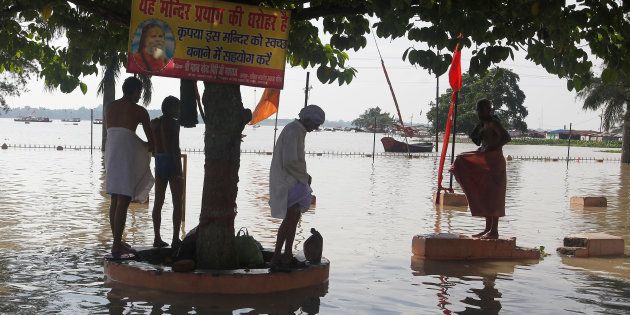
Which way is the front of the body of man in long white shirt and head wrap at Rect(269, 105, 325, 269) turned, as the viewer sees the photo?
to the viewer's right

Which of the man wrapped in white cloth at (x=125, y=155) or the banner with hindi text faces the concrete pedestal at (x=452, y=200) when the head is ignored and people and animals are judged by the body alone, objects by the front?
the man wrapped in white cloth

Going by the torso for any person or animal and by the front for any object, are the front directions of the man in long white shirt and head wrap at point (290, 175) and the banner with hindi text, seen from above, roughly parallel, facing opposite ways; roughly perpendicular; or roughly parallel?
roughly perpendicular

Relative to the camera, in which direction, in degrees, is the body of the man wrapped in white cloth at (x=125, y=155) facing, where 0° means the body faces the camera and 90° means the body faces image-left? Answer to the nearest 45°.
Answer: approximately 225°

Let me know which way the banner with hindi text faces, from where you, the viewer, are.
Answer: facing the viewer

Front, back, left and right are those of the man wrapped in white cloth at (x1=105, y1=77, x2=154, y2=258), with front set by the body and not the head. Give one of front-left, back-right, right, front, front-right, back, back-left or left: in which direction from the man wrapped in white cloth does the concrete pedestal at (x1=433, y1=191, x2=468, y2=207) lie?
front
